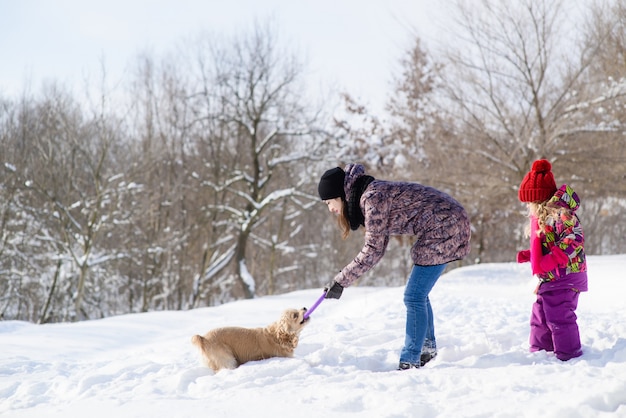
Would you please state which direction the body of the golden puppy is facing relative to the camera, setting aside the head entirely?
to the viewer's right

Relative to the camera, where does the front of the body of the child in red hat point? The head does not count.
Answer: to the viewer's left

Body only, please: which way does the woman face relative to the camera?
to the viewer's left

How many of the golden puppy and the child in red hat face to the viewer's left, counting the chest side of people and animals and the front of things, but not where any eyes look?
1

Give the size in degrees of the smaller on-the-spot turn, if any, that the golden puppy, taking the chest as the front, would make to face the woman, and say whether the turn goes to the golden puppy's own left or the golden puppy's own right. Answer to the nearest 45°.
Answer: approximately 45° to the golden puppy's own right

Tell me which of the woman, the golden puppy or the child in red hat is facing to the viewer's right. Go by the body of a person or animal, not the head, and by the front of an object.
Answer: the golden puppy

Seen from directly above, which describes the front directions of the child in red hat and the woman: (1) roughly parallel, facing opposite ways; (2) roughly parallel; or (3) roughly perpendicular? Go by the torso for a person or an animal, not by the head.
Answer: roughly parallel

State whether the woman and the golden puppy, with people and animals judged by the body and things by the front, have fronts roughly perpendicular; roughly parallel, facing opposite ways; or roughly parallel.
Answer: roughly parallel, facing opposite ways

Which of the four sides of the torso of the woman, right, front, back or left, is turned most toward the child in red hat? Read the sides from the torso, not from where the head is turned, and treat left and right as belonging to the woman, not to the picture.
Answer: back

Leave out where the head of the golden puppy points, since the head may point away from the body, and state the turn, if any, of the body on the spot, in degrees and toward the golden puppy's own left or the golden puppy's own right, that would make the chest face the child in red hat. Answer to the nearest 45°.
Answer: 0° — it already faces them

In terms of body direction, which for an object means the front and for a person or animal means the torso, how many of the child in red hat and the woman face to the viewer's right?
0

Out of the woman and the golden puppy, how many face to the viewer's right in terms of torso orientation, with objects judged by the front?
1

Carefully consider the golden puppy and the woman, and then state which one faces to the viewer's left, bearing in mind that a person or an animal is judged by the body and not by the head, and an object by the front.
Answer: the woman

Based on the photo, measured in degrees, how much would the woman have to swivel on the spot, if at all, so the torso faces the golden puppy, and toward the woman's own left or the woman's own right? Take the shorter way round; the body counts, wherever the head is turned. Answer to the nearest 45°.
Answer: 0° — they already face it

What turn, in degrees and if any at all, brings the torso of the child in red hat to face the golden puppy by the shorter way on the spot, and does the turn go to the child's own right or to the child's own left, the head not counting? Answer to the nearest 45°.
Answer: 0° — they already face it
